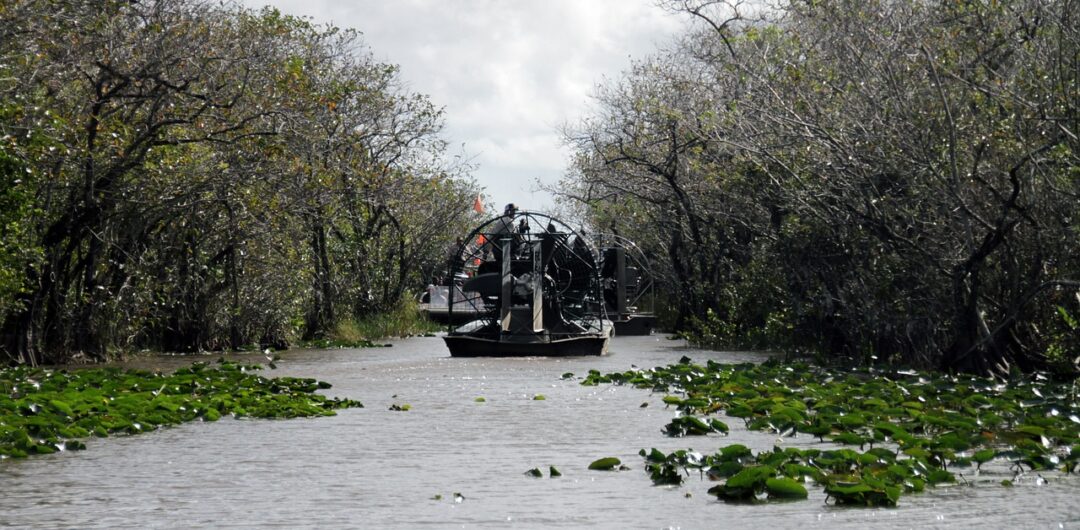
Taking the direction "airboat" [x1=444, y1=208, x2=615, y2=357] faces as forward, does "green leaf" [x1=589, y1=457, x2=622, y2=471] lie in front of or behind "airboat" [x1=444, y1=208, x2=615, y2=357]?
behind

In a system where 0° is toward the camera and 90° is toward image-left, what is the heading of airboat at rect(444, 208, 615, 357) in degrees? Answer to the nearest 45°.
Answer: approximately 180°

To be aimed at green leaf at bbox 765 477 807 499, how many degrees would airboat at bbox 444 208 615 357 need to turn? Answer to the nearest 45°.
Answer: approximately 180°
